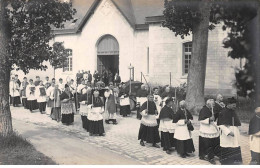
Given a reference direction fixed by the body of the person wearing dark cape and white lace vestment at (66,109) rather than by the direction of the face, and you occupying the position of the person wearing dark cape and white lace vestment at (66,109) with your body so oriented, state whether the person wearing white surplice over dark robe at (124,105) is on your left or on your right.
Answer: on your left

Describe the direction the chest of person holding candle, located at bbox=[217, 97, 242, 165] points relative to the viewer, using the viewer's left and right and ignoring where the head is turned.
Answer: facing the viewer and to the right of the viewer

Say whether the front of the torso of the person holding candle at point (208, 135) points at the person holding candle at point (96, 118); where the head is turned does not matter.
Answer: no

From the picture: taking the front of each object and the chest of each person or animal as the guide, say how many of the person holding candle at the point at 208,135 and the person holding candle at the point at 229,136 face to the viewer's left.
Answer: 0

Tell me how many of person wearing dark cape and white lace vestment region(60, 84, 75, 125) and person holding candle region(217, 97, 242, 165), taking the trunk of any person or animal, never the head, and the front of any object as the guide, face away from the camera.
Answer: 0

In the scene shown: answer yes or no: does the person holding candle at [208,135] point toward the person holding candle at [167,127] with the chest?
no

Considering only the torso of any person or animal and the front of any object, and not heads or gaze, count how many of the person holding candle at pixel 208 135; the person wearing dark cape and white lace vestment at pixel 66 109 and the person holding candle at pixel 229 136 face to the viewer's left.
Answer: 0

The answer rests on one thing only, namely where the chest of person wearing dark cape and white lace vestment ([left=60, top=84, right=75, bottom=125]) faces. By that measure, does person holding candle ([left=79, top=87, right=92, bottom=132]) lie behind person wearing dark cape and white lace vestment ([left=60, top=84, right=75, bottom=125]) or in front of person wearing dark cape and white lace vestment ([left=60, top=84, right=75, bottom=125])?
in front

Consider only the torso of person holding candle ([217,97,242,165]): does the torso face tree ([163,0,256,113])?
no

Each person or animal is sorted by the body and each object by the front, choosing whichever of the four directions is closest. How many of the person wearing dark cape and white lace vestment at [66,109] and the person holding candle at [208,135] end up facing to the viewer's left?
0
